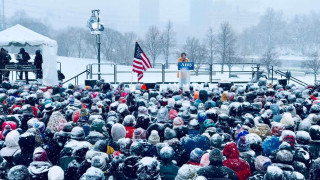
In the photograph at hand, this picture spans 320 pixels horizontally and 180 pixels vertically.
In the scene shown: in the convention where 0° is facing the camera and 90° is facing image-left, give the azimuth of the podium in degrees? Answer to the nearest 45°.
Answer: approximately 0°

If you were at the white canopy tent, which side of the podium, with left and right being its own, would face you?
right
